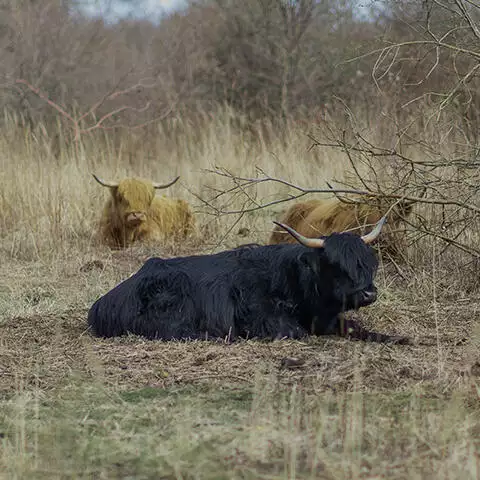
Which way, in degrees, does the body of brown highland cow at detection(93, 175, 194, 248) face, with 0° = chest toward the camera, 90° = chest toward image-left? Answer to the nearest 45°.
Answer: approximately 45°

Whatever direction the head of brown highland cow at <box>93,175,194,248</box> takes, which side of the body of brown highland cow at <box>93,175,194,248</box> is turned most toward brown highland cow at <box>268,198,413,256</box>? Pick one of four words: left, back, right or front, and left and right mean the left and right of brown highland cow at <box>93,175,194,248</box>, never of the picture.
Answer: left

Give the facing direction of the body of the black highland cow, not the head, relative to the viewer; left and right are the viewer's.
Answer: facing to the right of the viewer

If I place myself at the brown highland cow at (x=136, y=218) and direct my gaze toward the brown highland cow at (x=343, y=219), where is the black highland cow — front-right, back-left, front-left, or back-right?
front-right

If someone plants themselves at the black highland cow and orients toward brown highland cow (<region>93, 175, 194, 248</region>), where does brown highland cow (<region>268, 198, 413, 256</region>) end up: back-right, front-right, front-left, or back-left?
front-right

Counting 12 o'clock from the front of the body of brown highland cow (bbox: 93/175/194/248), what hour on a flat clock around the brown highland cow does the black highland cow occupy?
The black highland cow is roughly at 10 o'clock from the brown highland cow.

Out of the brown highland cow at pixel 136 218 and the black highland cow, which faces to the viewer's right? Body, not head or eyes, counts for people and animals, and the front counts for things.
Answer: the black highland cow

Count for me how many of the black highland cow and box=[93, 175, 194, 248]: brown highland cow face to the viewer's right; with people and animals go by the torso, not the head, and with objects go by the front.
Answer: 1

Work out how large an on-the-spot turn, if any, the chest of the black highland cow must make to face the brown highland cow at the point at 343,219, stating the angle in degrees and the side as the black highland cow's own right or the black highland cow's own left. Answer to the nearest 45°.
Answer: approximately 90° to the black highland cow's own left

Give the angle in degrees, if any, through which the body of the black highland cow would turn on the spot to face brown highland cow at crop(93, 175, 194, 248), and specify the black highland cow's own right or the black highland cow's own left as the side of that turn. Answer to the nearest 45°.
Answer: approximately 90° to the black highland cow's own left
